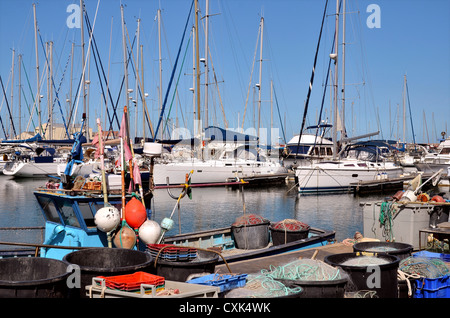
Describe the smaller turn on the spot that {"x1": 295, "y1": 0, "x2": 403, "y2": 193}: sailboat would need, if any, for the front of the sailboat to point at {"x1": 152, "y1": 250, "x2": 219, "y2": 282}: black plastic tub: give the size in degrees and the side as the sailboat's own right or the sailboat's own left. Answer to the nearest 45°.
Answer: approximately 90° to the sailboat's own left

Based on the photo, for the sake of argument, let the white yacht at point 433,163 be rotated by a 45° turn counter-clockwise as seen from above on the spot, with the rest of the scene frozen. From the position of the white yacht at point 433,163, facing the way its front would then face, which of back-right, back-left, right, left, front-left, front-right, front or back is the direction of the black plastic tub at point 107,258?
front-left

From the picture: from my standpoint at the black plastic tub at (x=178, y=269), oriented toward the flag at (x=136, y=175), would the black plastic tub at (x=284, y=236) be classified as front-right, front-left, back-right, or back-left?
front-right

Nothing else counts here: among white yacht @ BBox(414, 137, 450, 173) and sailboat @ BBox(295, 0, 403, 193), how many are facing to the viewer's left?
2

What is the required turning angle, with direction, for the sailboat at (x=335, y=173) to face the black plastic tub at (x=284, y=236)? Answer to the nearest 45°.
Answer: approximately 90° to its left

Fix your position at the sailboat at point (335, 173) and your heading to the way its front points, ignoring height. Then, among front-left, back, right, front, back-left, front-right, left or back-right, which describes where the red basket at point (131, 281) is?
left

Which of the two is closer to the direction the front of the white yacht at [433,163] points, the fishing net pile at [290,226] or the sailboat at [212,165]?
the sailboat

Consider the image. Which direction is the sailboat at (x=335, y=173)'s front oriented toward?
to the viewer's left

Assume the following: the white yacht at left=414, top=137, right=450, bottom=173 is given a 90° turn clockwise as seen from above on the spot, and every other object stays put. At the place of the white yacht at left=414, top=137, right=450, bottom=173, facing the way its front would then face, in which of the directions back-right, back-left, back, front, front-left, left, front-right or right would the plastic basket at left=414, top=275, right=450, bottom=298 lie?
back

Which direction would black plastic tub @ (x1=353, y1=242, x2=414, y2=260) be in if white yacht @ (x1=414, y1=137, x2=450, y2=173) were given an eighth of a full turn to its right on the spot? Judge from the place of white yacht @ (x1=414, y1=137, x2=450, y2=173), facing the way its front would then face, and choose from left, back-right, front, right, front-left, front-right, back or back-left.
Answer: back-left

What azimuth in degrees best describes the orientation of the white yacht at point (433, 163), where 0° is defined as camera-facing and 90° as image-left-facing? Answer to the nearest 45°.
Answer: approximately 90°

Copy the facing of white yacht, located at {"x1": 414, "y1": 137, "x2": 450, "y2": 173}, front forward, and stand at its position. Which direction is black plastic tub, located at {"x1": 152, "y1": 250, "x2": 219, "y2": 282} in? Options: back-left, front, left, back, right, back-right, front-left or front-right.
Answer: left

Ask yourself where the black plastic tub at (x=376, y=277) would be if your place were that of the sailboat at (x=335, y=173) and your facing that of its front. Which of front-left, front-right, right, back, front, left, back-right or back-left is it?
left

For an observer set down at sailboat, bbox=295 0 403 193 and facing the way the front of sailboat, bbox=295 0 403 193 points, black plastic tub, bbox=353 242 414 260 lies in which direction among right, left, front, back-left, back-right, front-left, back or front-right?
left

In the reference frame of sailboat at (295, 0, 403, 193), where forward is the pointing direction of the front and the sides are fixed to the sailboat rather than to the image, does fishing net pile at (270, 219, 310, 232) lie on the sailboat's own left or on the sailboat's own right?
on the sailboat's own left

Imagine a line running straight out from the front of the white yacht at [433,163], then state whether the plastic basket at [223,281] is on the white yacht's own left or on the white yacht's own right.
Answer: on the white yacht's own left

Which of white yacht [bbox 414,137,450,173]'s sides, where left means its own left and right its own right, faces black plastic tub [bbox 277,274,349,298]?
left
